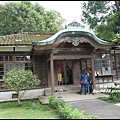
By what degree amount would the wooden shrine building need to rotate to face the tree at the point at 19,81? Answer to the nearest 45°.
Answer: approximately 45° to its right

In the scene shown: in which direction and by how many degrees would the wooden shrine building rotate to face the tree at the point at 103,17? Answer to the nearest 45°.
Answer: approximately 135° to its left

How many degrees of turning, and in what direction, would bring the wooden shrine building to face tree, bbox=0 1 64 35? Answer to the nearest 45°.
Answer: approximately 135° to its right

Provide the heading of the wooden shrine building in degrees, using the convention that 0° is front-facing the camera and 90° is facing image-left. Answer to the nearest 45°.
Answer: approximately 0°
